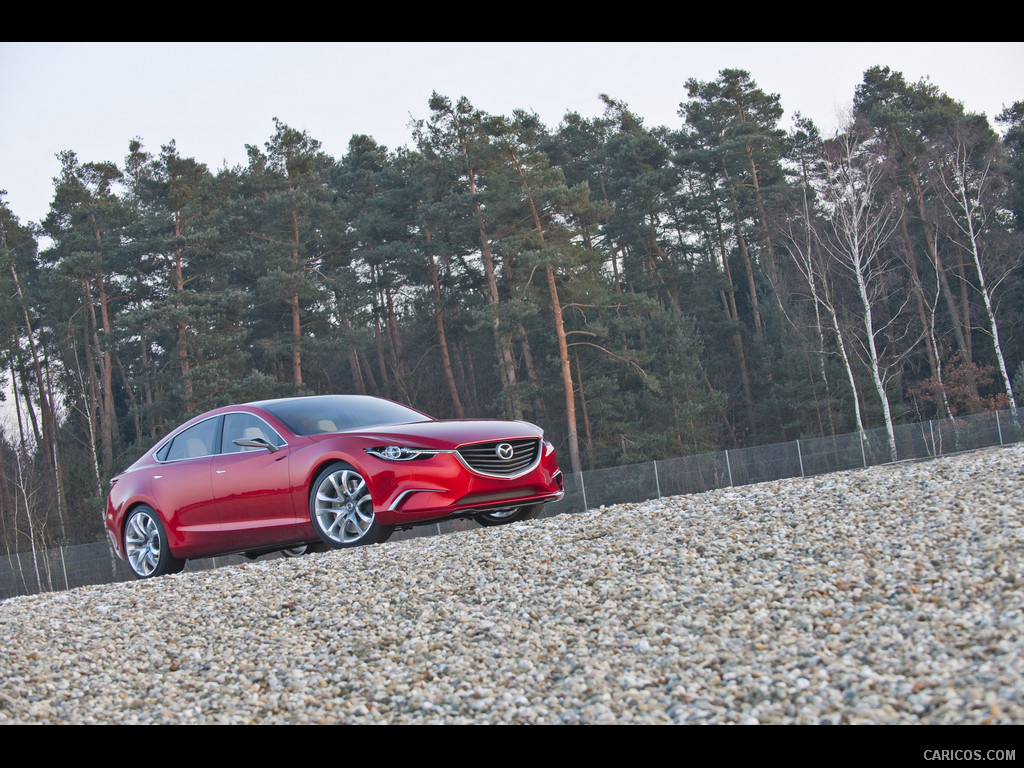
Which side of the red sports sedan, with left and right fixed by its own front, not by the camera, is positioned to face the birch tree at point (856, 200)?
left

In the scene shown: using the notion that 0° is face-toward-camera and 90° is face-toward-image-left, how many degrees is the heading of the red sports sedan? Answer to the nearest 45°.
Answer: approximately 315°
